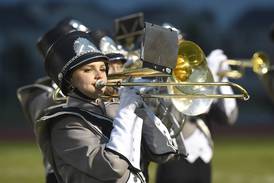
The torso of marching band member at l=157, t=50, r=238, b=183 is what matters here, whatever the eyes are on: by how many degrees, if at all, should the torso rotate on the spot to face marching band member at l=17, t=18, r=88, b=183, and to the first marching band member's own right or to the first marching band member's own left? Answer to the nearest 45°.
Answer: approximately 135° to the first marching band member's own right

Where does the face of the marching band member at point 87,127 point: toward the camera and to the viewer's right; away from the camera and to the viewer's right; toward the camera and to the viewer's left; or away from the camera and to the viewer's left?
toward the camera and to the viewer's right

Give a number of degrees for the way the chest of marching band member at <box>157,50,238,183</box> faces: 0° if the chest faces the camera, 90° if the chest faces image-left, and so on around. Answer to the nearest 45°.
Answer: approximately 270°
